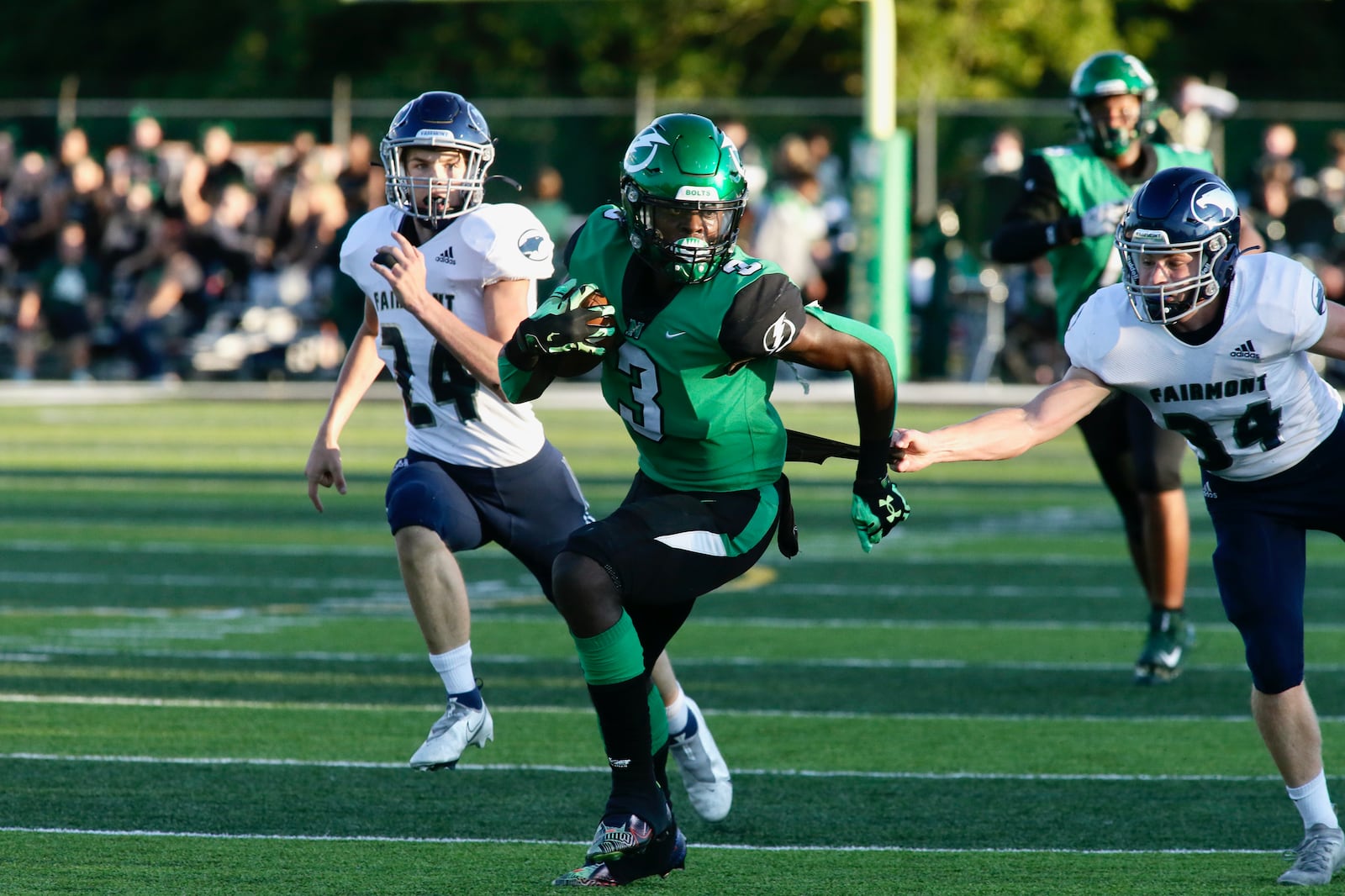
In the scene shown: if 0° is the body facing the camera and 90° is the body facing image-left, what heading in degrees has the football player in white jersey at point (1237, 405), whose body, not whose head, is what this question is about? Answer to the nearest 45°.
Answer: approximately 45°

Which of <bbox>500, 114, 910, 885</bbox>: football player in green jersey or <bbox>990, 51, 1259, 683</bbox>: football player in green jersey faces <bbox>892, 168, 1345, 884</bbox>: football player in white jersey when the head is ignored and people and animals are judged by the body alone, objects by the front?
<bbox>990, 51, 1259, 683</bbox>: football player in green jersey

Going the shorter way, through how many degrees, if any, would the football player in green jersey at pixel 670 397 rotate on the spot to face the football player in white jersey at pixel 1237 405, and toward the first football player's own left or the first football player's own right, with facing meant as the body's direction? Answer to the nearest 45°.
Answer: approximately 135° to the first football player's own left

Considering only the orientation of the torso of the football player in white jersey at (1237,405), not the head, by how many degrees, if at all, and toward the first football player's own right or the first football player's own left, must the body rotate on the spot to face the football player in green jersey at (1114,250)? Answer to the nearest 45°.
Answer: approximately 135° to the first football player's own right
